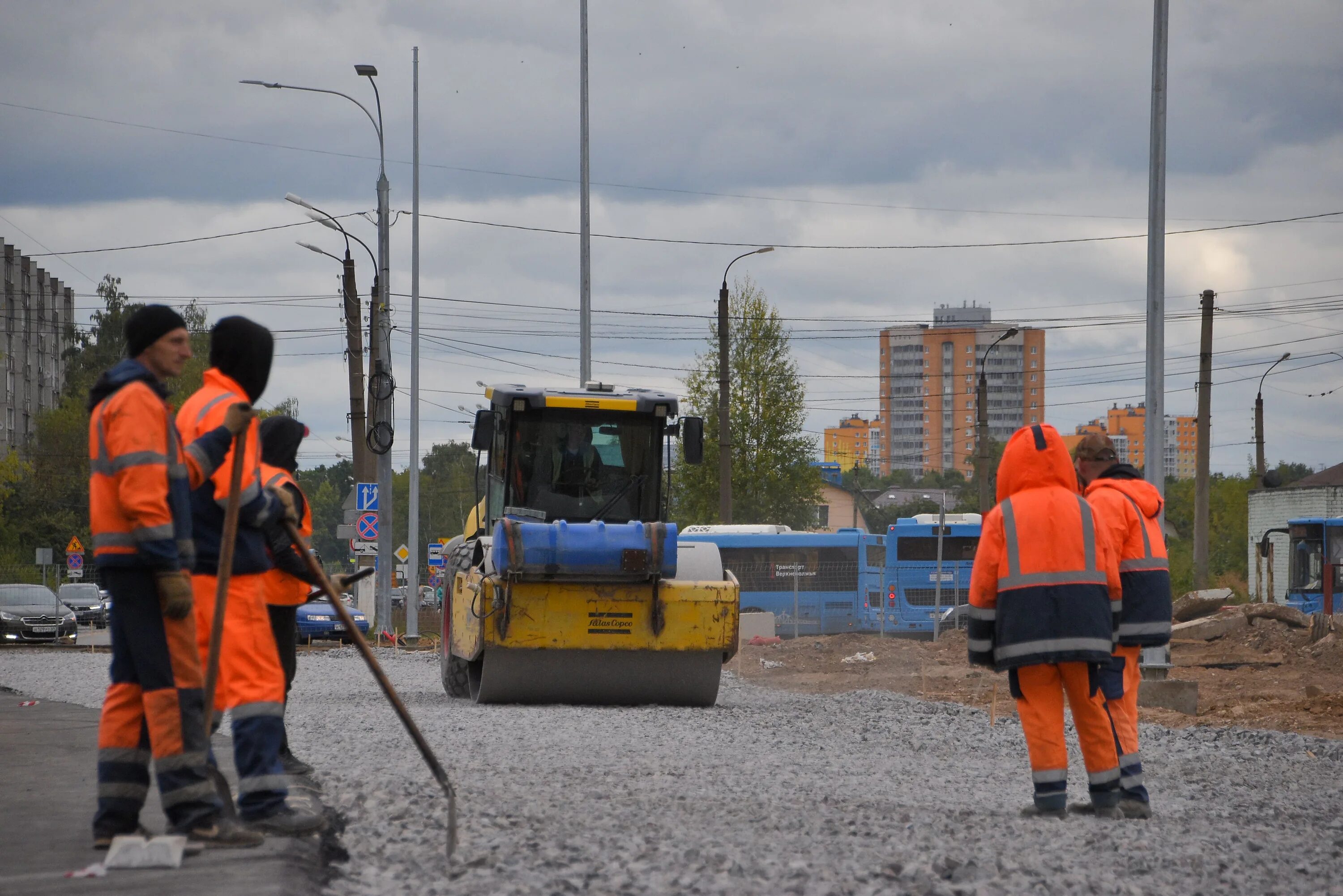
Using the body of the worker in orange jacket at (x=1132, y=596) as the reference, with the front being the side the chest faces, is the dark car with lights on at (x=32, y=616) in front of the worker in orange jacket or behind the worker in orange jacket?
in front

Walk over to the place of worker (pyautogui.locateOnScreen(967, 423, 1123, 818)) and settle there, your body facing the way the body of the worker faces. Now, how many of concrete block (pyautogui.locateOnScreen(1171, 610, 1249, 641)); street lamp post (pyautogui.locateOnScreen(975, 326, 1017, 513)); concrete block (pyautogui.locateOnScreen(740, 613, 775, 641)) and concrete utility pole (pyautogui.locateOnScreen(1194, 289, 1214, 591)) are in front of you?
4

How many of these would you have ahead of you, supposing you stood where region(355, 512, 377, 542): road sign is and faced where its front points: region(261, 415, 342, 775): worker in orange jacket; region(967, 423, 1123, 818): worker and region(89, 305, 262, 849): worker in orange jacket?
3

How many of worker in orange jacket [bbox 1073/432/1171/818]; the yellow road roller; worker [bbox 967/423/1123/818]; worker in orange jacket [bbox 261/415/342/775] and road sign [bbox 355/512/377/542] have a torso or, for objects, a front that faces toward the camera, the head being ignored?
2

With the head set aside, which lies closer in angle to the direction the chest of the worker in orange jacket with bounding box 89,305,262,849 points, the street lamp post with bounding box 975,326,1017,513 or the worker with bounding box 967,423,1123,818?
the worker

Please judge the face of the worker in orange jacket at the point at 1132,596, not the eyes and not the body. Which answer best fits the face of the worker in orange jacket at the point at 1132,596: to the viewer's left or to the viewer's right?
to the viewer's left

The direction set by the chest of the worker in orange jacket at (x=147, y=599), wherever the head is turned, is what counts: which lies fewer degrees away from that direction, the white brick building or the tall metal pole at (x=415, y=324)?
the white brick building

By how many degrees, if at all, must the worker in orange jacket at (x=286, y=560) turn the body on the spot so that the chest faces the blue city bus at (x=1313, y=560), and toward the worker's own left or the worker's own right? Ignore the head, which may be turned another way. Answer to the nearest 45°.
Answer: approximately 45° to the worker's own left

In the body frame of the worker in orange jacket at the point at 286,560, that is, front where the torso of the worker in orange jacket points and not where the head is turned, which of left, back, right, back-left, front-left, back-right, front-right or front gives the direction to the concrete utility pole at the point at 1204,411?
front-left

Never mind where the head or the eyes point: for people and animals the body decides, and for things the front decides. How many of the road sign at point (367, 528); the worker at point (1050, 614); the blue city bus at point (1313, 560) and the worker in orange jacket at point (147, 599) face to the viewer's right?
1

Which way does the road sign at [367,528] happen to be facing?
toward the camera

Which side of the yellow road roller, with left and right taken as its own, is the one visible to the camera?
front

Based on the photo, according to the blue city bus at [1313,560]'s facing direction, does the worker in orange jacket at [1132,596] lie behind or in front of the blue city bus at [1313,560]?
in front

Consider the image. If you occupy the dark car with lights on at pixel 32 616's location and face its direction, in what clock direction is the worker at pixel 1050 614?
The worker is roughly at 1 o'clock from the dark car with lights on.

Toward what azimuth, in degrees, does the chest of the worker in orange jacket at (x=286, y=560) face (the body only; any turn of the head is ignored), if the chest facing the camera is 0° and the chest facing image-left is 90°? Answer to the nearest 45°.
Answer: approximately 270°

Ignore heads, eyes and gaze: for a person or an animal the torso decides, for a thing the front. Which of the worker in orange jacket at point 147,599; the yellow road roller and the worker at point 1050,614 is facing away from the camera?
the worker
